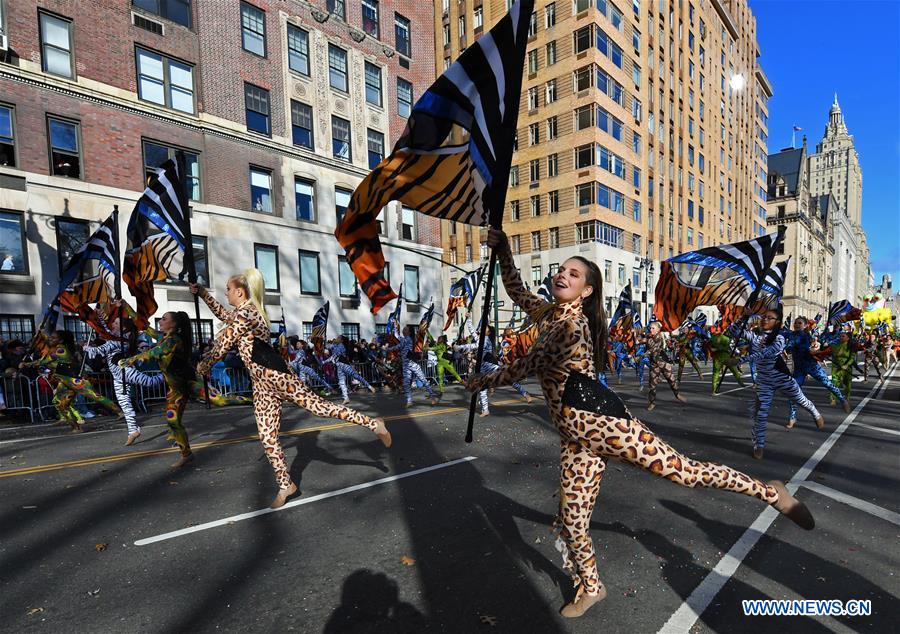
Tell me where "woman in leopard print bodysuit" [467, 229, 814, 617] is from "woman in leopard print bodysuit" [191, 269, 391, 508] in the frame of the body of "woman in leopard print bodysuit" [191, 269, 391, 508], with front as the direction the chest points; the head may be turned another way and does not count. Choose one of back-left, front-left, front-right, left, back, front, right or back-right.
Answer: back-left

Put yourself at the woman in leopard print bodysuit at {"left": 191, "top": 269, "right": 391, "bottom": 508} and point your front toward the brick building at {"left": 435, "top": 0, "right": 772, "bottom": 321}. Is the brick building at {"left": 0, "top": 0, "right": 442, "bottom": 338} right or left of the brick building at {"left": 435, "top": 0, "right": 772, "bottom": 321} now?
left

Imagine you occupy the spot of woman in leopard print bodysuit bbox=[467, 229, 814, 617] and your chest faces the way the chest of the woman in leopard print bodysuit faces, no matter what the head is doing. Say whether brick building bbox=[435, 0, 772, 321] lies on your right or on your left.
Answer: on your right

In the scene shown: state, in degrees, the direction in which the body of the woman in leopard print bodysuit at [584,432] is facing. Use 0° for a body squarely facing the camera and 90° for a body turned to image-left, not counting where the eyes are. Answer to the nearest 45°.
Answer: approximately 90°

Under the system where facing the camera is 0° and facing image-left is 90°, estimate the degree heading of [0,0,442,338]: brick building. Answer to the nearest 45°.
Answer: approximately 315°

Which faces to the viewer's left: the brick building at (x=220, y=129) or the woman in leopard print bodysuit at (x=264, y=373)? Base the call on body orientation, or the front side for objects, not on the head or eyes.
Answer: the woman in leopard print bodysuit
